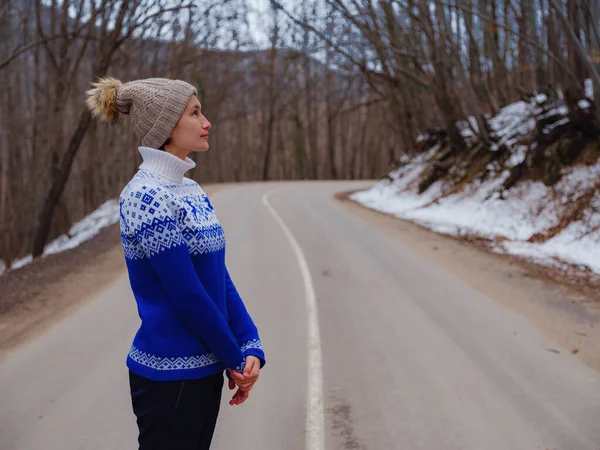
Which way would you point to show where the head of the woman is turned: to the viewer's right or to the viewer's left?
to the viewer's right

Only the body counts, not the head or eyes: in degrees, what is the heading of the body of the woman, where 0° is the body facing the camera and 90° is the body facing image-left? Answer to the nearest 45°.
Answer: approximately 270°
